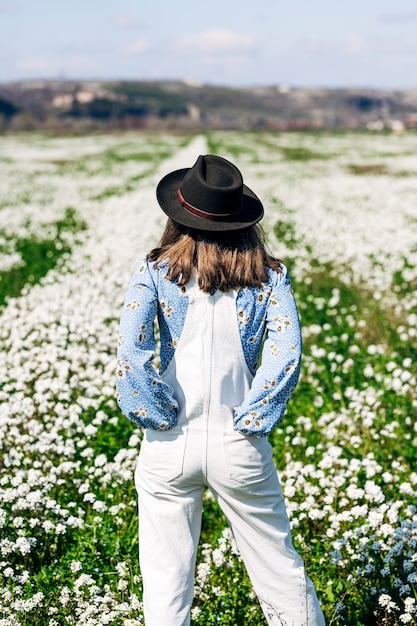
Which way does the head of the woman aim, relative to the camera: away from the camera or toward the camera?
away from the camera

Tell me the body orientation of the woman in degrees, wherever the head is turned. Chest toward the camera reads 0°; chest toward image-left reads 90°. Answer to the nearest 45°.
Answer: approximately 180°
